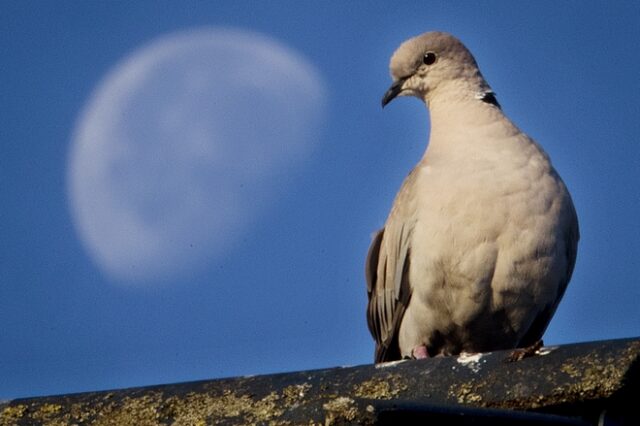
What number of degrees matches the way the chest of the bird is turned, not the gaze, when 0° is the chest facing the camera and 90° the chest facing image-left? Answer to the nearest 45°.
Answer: approximately 0°
